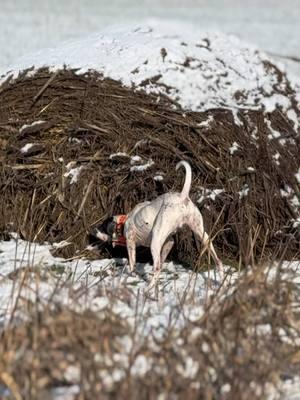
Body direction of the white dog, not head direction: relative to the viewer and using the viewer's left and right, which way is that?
facing away from the viewer and to the left of the viewer
